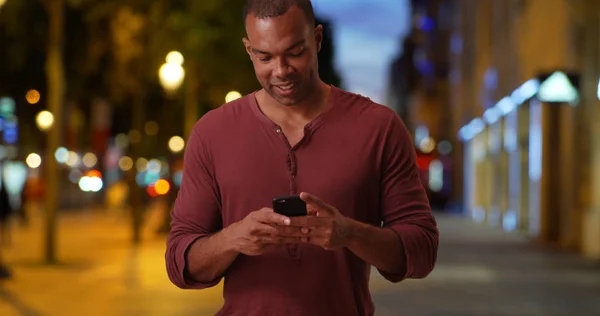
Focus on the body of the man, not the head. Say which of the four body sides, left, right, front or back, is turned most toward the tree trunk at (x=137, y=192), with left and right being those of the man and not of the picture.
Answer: back

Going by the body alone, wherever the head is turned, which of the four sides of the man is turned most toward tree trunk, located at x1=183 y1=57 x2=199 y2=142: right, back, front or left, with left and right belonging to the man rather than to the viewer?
back

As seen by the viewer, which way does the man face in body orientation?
toward the camera

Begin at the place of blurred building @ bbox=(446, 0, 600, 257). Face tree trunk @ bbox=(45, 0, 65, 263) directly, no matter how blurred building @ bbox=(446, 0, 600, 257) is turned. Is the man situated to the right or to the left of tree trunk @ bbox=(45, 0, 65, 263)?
left

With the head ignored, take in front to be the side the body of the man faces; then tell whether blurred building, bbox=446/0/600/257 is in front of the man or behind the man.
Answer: behind
